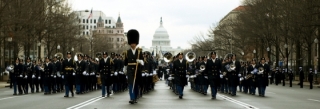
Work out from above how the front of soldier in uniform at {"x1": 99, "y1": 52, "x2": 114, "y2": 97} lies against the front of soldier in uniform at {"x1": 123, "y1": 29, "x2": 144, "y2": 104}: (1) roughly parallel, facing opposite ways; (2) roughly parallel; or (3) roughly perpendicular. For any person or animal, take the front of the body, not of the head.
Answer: roughly parallel

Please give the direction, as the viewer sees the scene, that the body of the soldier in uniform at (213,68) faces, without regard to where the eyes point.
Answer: toward the camera

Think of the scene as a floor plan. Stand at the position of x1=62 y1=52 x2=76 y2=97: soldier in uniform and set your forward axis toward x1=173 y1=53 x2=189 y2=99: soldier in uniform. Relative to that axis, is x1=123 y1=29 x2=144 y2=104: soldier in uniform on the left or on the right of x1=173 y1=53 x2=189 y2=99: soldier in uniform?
right

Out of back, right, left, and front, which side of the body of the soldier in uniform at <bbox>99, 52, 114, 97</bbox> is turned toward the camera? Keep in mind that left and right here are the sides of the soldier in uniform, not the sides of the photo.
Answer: front

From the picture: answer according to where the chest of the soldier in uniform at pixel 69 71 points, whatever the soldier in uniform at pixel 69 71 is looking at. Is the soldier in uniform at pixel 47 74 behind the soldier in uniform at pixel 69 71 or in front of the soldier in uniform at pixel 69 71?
behind

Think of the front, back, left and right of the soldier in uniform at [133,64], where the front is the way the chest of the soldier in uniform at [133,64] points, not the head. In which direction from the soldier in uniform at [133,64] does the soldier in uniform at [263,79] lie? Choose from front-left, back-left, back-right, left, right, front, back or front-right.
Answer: back-left

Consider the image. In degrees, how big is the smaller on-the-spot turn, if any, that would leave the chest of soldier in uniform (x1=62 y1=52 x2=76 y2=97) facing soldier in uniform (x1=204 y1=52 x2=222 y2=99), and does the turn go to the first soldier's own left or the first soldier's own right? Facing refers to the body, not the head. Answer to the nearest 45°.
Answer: approximately 90° to the first soldier's own left

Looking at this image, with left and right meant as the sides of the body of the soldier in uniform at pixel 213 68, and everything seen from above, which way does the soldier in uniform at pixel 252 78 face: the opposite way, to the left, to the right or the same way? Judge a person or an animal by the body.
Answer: the same way

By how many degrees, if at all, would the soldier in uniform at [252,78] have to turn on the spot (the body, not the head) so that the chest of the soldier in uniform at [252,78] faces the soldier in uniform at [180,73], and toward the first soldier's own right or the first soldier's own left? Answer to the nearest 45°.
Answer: approximately 45° to the first soldier's own right

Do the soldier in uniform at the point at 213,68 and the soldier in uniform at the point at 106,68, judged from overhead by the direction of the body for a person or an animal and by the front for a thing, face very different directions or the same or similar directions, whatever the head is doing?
same or similar directions

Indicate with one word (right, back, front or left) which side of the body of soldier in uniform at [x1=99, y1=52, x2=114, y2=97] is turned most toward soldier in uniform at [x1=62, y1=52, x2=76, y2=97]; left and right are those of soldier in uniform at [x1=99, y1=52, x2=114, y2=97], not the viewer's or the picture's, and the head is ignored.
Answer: right

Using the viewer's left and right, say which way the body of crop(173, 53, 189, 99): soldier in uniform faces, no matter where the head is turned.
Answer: facing the viewer
